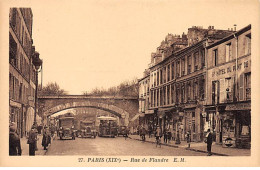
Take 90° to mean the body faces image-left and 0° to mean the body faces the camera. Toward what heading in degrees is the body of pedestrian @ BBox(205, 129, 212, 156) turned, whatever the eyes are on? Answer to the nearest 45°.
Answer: approximately 180°

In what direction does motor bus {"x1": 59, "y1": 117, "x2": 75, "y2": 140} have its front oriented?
toward the camera
